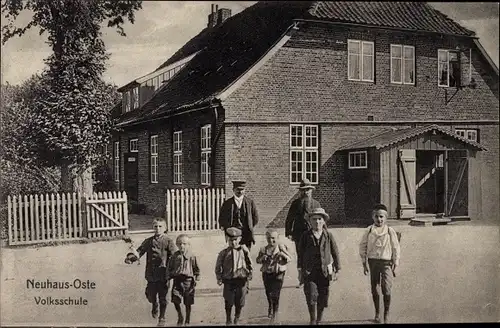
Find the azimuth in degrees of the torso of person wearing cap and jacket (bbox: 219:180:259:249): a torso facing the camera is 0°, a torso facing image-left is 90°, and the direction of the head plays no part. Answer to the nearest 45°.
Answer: approximately 0°

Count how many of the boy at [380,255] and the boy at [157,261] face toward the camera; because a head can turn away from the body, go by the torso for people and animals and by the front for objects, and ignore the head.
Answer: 2

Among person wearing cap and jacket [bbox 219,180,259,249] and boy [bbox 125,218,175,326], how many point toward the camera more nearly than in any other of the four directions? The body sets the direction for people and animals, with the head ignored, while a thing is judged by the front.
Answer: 2

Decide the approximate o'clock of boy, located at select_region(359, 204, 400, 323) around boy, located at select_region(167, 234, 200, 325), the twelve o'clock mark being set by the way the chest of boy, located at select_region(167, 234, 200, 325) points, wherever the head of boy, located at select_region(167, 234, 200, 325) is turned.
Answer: boy, located at select_region(359, 204, 400, 323) is roughly at 9 o'clock from boy, located at select_region(167, 234, 200, 325).

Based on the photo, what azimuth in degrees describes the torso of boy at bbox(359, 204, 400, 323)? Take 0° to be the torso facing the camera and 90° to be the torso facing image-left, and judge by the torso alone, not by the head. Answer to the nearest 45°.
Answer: approximately 0°
